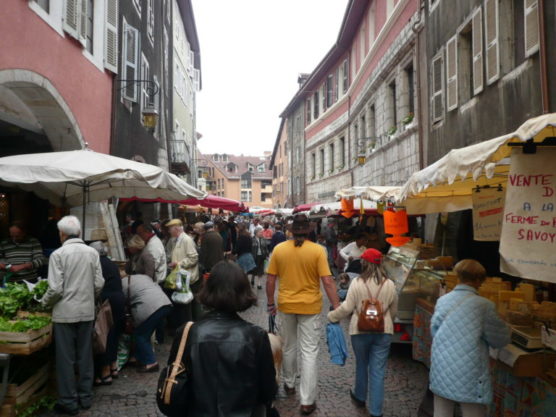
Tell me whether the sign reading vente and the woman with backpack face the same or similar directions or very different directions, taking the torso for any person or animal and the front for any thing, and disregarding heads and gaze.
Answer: very different directions

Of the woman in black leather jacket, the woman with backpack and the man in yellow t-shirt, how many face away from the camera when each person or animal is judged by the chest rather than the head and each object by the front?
3

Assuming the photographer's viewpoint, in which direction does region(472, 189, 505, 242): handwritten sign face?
facing the viewer

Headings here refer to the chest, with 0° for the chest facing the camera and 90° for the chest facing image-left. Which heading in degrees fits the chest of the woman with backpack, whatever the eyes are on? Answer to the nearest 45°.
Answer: approximately 180°

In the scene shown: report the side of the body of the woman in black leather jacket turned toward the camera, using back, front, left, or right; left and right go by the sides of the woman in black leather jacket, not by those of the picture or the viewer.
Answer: back

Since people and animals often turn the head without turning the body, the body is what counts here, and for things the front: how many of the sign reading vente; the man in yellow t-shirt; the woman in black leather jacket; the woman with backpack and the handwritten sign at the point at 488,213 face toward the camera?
2

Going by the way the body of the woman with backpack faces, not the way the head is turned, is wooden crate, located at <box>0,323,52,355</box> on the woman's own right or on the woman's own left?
on the woman's own left

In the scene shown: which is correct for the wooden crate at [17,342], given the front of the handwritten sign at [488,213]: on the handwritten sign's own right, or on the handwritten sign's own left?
on the handwritten sign's own right

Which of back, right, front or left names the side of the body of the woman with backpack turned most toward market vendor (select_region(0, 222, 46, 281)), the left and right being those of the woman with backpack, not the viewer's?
left

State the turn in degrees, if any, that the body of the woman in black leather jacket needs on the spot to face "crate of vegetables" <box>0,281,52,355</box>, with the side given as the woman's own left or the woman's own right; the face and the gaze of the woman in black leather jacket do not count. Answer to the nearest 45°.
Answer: approximately 45° to the woman's own left

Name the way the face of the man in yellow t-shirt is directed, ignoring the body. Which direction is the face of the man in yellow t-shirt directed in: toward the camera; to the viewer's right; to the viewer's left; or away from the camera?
away from the camera

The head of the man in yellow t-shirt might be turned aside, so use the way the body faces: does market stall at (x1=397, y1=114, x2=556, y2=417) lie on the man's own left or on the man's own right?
on the man's own right

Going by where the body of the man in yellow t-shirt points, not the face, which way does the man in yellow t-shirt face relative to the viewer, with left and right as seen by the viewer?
facing away from the viewer

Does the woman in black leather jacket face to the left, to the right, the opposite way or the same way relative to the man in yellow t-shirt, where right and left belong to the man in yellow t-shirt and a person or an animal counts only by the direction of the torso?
the same way

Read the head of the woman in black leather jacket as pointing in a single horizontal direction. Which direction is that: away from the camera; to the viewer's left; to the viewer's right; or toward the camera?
away from the camera
